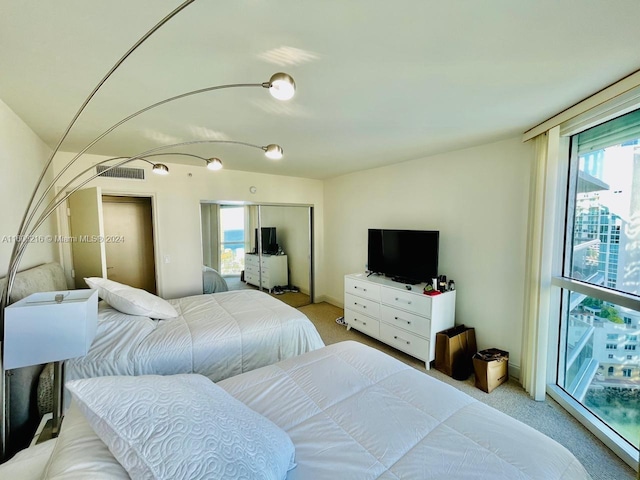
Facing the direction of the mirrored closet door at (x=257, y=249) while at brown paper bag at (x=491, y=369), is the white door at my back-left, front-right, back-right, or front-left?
front-left

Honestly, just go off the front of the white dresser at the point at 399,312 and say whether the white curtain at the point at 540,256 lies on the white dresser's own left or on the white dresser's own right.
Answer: on the white dresser's own left

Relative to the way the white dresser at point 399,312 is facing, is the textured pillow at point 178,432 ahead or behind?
ahead

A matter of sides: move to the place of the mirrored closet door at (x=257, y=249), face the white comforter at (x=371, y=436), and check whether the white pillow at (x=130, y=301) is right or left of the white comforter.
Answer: right

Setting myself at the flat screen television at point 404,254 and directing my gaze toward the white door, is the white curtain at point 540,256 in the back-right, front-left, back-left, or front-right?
back-left

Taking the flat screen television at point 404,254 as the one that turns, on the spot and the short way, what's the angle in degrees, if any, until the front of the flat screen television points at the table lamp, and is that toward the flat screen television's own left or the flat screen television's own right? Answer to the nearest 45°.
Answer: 0° — it already faces it

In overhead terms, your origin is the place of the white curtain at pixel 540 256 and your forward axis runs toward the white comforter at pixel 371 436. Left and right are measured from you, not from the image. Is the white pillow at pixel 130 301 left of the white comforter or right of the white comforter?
right

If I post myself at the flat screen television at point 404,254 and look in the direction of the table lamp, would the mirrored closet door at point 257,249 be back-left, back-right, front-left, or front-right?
front-right

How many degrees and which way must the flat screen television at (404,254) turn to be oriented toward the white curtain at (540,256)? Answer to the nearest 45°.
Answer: approximately 90° to its left

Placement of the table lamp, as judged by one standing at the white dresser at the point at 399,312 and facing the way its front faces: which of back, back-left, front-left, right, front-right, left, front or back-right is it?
front

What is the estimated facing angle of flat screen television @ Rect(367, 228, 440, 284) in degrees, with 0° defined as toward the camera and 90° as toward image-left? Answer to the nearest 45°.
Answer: approximately 45°

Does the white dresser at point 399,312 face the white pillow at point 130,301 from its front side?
yes
